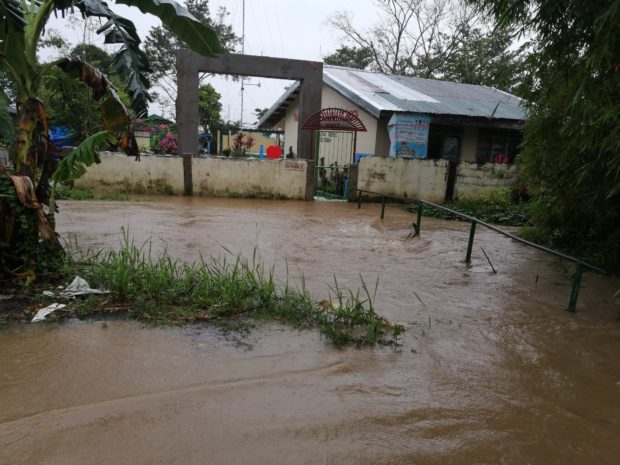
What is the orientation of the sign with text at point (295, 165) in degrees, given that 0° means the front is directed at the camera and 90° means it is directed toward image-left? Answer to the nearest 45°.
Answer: approximately 0°

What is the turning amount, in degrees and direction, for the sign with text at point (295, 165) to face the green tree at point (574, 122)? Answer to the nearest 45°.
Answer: approximately 45° to its left

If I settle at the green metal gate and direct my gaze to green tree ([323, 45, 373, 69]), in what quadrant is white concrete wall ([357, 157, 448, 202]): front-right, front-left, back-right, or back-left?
back-right

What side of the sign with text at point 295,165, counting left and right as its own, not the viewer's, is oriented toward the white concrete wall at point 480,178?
left

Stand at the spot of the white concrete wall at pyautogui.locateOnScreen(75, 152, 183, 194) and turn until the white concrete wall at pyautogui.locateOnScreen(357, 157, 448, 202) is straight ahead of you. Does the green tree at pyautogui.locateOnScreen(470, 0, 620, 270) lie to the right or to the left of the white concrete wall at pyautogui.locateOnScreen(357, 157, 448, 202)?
right

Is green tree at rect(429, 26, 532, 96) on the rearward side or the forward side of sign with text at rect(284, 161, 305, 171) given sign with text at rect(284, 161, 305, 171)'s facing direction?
on the rearward side

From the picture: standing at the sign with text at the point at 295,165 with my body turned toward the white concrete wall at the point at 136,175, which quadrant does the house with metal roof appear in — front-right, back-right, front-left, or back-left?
back-right

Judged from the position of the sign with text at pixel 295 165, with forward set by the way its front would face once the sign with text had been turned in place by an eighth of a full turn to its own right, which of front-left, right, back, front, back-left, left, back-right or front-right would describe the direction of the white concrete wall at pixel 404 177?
back-left

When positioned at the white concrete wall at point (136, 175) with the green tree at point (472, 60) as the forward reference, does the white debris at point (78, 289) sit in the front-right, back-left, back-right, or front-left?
back-right

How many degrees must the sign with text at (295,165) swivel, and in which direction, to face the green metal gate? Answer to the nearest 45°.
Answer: approximately 135° to its left

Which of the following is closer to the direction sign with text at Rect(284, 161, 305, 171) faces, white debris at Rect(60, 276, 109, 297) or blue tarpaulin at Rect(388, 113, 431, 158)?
the white debris

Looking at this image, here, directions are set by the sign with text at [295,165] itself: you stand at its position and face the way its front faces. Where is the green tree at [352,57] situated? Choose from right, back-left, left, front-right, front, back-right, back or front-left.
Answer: back
